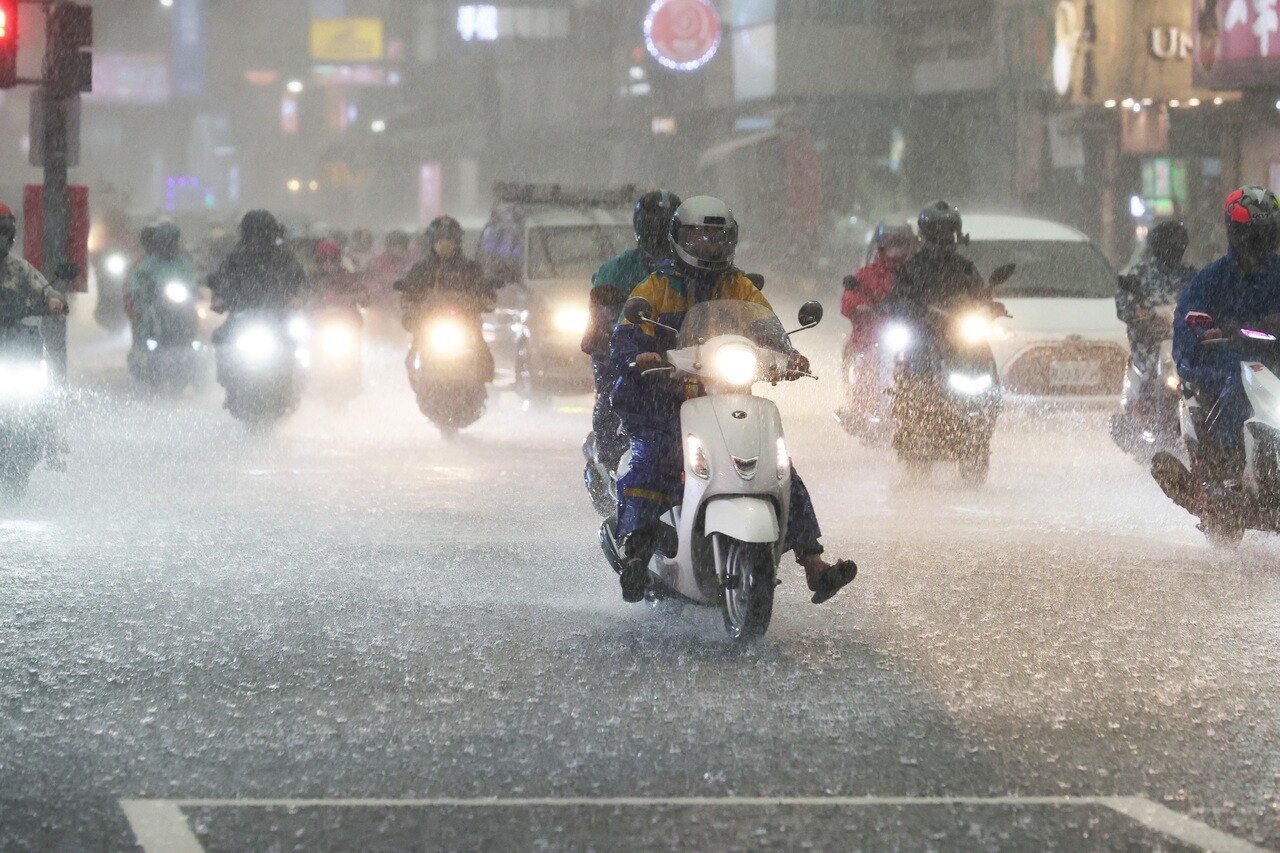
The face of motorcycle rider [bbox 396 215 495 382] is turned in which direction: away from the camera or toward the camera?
toward the camera

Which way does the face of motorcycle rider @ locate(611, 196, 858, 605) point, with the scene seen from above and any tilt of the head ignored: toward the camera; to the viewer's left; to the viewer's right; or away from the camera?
toward the camera

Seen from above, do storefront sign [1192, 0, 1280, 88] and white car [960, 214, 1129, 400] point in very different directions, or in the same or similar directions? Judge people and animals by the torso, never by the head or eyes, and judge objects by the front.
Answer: same or similar directions

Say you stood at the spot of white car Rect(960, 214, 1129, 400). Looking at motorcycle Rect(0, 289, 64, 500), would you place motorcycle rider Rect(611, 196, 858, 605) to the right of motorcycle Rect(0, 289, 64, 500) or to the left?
left

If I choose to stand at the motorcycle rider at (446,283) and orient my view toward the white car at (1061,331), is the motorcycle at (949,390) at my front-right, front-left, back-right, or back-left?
front-right

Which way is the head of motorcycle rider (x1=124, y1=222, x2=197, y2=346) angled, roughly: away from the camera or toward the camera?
toward the camera

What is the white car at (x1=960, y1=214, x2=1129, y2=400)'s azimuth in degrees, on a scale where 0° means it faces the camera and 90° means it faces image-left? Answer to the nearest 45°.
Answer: approximately 0°

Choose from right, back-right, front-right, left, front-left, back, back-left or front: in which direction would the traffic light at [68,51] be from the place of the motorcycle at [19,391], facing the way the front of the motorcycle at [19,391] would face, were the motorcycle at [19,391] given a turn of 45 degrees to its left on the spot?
back-left

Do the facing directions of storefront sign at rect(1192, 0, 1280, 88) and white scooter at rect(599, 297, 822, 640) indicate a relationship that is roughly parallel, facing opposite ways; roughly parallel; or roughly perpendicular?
roughly parallel

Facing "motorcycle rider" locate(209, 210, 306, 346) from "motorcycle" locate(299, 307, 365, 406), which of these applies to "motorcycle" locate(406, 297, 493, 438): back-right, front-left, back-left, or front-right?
front-left

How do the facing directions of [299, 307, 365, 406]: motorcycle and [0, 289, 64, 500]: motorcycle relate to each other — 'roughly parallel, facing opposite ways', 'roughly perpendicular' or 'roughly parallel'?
roughly parallel

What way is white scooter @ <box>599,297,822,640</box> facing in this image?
toward the camera

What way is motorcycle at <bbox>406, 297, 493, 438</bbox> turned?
toward the camera

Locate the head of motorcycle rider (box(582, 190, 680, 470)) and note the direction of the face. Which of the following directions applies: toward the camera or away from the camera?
toward the camera

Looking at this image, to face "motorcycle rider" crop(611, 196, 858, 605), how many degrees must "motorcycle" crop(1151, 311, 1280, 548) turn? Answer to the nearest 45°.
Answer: approximately 90° to its right
